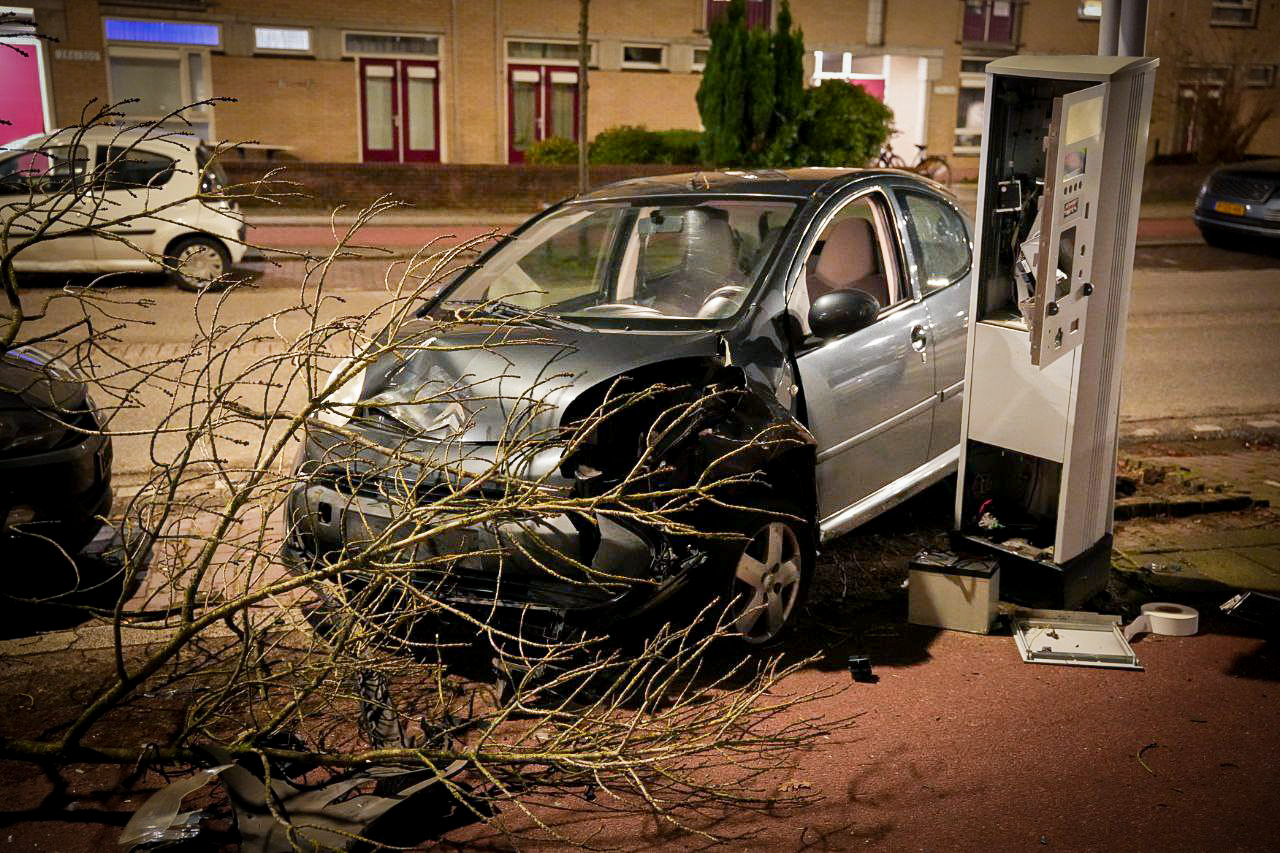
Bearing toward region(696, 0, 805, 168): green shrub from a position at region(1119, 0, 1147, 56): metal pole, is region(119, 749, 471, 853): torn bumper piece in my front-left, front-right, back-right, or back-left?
back-left

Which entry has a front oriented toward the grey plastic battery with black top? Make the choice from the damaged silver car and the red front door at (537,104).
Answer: the red front door

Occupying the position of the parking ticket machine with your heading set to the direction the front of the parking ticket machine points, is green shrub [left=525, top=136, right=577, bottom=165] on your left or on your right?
on your right

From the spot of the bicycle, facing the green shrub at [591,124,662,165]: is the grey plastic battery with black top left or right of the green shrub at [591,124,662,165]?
left

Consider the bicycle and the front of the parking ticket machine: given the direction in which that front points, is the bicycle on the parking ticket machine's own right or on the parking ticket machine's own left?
on the parking ticket machine's own right

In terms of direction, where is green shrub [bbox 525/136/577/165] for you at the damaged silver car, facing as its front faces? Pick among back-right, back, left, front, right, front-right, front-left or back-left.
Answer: back-right

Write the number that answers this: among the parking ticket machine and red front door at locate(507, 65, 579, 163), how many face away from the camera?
0

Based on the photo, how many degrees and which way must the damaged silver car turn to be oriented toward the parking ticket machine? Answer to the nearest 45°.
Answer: approximately 135° to its left

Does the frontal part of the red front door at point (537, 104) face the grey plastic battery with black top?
yes

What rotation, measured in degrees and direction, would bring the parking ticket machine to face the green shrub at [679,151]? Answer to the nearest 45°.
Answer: approximately 135° to its right

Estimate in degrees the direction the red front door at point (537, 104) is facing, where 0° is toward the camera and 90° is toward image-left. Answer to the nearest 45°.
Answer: approximately 0°

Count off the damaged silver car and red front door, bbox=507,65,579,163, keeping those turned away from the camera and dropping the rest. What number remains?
0
